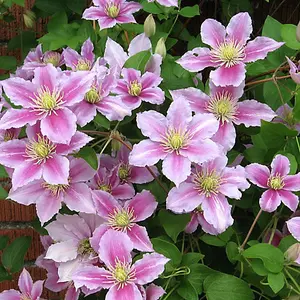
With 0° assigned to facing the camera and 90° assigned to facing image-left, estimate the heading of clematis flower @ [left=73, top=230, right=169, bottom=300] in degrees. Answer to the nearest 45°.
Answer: approximately 0°

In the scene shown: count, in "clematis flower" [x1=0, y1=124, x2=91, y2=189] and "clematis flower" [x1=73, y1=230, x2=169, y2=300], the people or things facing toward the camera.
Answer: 2
